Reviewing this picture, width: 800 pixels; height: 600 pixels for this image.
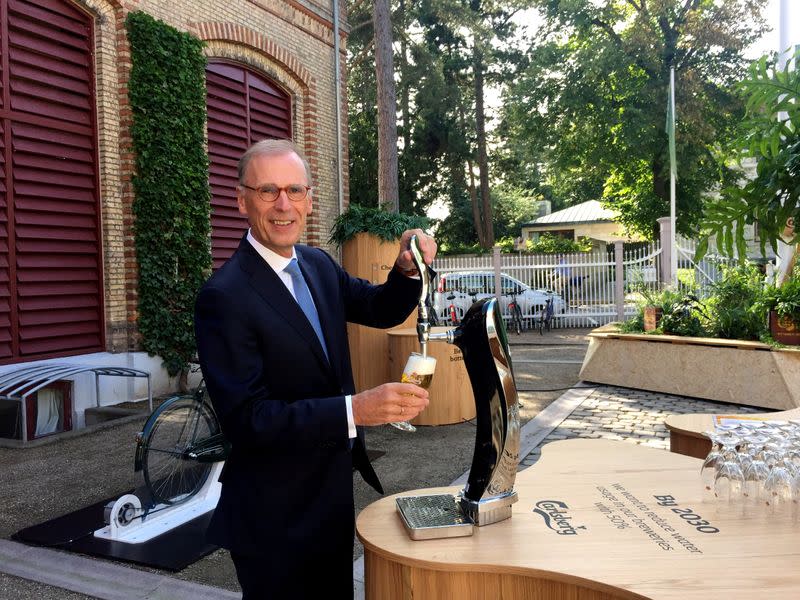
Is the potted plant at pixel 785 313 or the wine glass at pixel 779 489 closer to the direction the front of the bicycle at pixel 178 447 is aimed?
the potted plant

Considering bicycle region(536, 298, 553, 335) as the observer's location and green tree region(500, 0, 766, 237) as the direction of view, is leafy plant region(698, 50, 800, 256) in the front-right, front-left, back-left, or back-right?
back-right

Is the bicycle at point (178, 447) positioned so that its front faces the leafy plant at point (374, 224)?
yes

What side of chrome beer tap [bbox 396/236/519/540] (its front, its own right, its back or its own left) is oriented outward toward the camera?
left

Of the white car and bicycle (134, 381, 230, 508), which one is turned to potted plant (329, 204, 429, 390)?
the bicycle

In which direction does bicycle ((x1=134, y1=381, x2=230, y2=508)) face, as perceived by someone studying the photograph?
facing away from the viewer and to the right of the viewer

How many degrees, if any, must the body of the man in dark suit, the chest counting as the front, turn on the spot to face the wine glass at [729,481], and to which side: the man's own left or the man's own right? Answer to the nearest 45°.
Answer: approximately 45° to the man's own left

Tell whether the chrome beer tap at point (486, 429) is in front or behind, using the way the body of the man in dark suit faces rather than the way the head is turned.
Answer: in front
